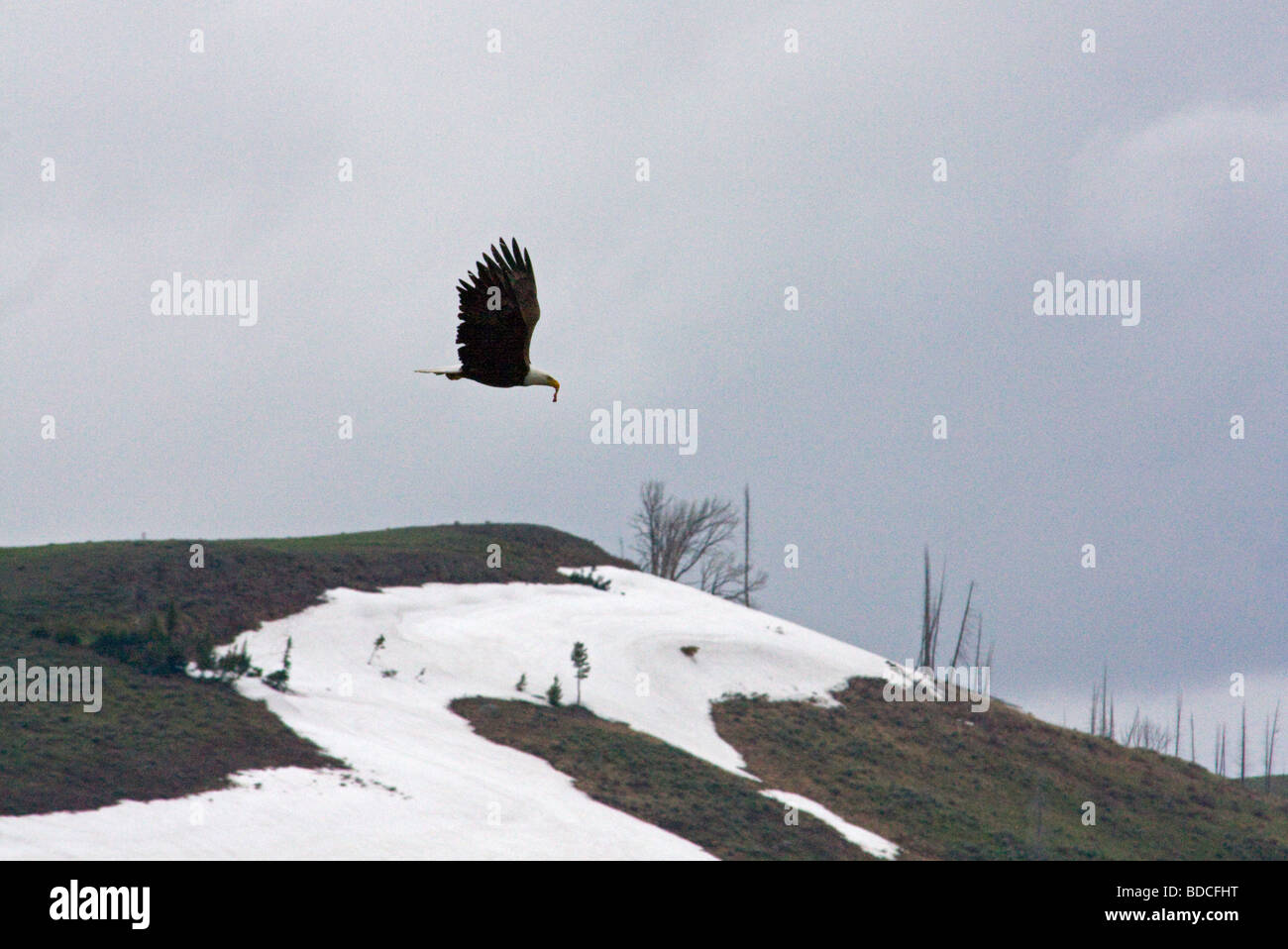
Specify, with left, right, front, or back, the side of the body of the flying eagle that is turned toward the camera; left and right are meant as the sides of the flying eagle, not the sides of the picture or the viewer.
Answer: right
